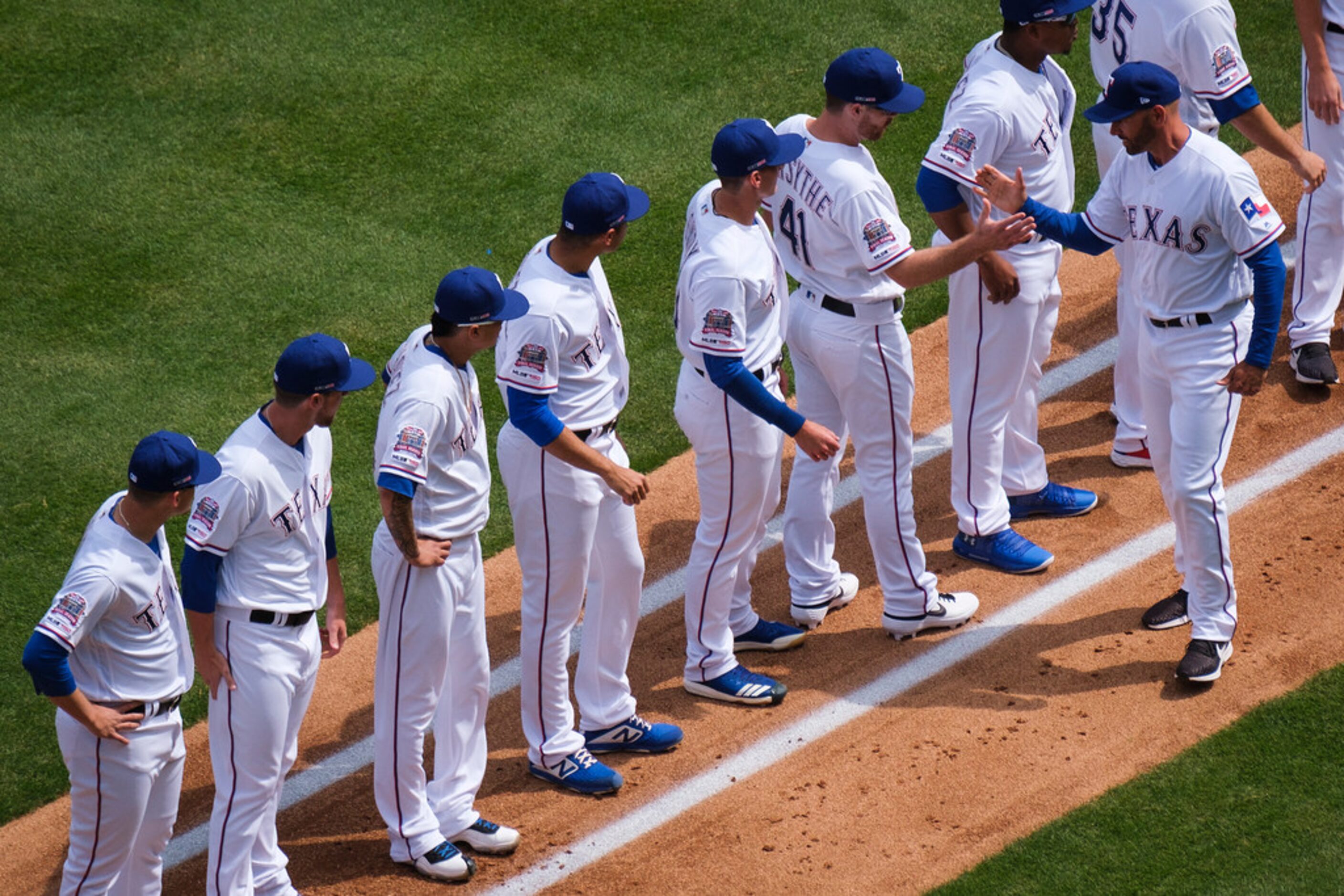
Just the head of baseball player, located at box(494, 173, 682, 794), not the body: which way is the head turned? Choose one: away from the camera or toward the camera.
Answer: away from the camera

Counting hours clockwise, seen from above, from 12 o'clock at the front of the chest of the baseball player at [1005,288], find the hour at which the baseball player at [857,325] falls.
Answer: the baseball player at [857,325] is roughly at 3 o'clock from the baseball player at [1005,288].

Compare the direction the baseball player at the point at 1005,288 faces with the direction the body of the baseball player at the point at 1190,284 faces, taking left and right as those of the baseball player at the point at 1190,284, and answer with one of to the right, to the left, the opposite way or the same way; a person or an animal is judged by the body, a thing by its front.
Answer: to the left

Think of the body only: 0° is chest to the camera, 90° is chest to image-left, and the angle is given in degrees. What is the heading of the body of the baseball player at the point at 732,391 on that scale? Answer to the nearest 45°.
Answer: approximately 270°

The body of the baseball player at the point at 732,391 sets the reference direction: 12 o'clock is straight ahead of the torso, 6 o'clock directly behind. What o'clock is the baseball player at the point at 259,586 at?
the baseball player at the point at 259,586 is roughly at 5 o'clock from the baseball player at the point at 732,391.

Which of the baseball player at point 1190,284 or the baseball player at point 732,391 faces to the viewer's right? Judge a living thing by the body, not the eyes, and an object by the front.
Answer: the baseball player at point 732,391

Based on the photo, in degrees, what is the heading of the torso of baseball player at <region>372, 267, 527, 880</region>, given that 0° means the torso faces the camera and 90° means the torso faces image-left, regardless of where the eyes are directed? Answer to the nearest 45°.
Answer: approximately 315°

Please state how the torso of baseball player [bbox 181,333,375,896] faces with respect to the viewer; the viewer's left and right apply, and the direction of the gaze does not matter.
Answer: facing the viewer and to the right of the viewer

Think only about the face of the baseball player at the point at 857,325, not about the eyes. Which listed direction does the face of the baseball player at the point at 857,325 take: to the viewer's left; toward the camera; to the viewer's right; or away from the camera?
to the viewer's right

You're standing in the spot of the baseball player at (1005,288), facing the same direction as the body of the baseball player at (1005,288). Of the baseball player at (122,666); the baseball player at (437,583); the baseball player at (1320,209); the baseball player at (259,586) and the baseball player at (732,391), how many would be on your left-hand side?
1

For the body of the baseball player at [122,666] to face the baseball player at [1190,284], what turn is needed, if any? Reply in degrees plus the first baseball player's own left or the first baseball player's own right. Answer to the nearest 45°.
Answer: approximately 45° to the first baseball player's own left

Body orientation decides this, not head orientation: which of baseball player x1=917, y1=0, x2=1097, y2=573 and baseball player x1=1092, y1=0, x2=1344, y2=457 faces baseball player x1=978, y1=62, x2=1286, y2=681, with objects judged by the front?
baseball player x1=917, y1=0, x2=1097, y2=573

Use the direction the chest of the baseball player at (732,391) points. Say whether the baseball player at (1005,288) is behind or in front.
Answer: in front

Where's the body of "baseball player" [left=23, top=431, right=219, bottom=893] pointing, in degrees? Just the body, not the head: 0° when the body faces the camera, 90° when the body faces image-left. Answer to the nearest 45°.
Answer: approximately 315°

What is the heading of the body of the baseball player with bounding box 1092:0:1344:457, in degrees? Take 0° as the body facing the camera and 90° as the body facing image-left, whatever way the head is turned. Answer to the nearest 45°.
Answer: approximately 225°
